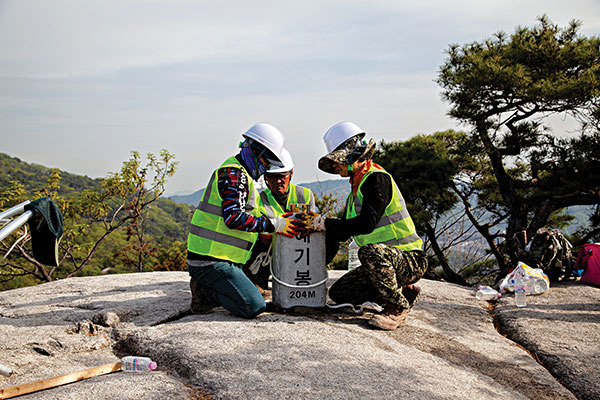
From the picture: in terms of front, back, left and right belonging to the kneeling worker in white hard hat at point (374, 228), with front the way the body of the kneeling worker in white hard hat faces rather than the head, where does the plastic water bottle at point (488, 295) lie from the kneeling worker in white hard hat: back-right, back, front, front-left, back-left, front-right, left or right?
back-right

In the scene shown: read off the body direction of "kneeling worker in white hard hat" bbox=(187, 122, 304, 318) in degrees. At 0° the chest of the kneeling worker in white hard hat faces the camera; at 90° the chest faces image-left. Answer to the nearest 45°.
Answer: approximately 270°

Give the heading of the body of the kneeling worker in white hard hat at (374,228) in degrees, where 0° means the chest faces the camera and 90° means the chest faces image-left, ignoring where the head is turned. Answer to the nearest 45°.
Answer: approximately 90°

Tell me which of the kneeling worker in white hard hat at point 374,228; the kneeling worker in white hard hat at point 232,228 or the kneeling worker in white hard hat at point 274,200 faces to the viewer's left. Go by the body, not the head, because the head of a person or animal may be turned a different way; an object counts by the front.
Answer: the kneeling worker in white hard hat at point 374,228

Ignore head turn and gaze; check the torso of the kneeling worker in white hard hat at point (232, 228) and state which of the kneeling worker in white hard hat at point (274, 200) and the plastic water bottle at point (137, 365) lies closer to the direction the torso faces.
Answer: the kneeling worker in white hard hat

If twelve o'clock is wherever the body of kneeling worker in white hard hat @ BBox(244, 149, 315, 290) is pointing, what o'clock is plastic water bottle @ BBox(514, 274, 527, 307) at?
The plastic water bottle is roughly at 9 o'clock from the kneeling worker in white hard hat.

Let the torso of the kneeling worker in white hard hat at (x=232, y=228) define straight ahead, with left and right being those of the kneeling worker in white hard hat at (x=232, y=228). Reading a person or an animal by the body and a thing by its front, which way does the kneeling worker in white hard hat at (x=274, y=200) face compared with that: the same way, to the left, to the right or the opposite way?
to the right

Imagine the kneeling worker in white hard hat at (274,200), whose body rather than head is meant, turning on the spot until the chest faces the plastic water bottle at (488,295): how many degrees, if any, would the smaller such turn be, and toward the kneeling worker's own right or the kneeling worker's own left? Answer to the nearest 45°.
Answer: approximately 90° to the kneeling worker's own left

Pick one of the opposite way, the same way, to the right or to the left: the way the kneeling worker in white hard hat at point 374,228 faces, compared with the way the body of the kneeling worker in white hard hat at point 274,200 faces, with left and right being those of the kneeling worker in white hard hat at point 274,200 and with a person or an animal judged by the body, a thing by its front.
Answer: to the right

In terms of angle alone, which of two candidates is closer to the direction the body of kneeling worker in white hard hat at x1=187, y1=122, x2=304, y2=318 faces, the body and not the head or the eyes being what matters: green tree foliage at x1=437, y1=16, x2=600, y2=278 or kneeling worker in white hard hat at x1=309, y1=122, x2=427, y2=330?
the kneeling worker in white hard hat

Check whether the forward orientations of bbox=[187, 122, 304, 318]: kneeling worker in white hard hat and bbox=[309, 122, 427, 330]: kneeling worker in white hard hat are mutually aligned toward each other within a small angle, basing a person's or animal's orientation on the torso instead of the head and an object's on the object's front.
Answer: yes

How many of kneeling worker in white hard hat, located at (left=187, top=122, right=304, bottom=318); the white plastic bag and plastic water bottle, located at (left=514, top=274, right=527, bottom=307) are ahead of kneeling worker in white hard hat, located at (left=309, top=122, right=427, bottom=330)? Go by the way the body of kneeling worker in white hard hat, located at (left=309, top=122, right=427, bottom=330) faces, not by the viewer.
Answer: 1
